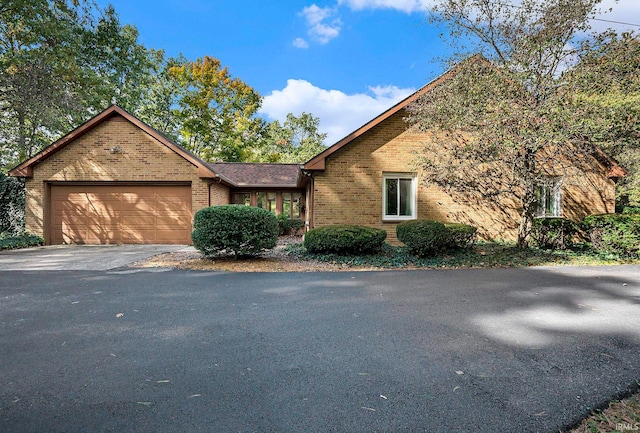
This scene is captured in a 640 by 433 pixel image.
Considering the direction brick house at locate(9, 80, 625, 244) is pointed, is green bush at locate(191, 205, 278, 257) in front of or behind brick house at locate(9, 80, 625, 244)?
in front

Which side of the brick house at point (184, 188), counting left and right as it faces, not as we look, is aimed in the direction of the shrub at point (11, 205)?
right

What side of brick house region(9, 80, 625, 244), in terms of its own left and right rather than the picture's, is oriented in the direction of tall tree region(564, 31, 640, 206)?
left

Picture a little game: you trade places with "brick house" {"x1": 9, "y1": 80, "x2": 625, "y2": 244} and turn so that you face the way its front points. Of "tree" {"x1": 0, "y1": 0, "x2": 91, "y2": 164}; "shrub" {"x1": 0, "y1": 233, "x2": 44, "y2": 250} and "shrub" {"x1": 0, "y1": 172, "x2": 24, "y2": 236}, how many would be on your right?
3

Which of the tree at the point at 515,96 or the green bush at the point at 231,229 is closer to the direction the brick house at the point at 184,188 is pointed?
the green bush

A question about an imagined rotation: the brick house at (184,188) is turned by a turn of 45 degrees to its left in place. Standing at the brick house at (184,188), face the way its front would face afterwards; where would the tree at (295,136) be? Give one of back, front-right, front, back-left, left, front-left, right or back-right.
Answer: back-left

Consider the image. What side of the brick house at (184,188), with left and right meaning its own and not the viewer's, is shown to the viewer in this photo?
front

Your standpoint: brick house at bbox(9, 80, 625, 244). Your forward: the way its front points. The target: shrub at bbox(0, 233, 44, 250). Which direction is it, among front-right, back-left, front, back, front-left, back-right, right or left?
right
